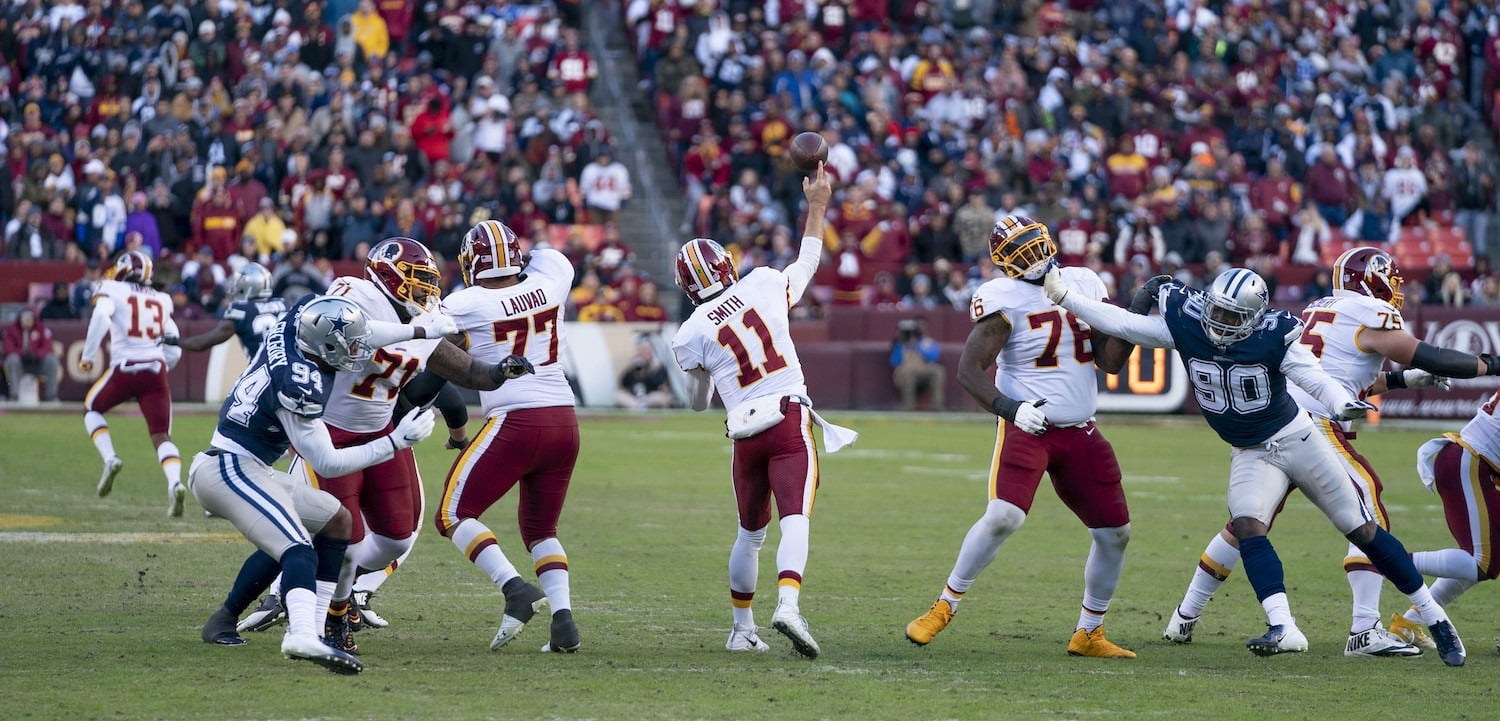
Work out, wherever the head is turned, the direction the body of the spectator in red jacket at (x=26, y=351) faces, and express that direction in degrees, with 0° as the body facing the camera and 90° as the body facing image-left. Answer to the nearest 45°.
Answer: approximately 0°
